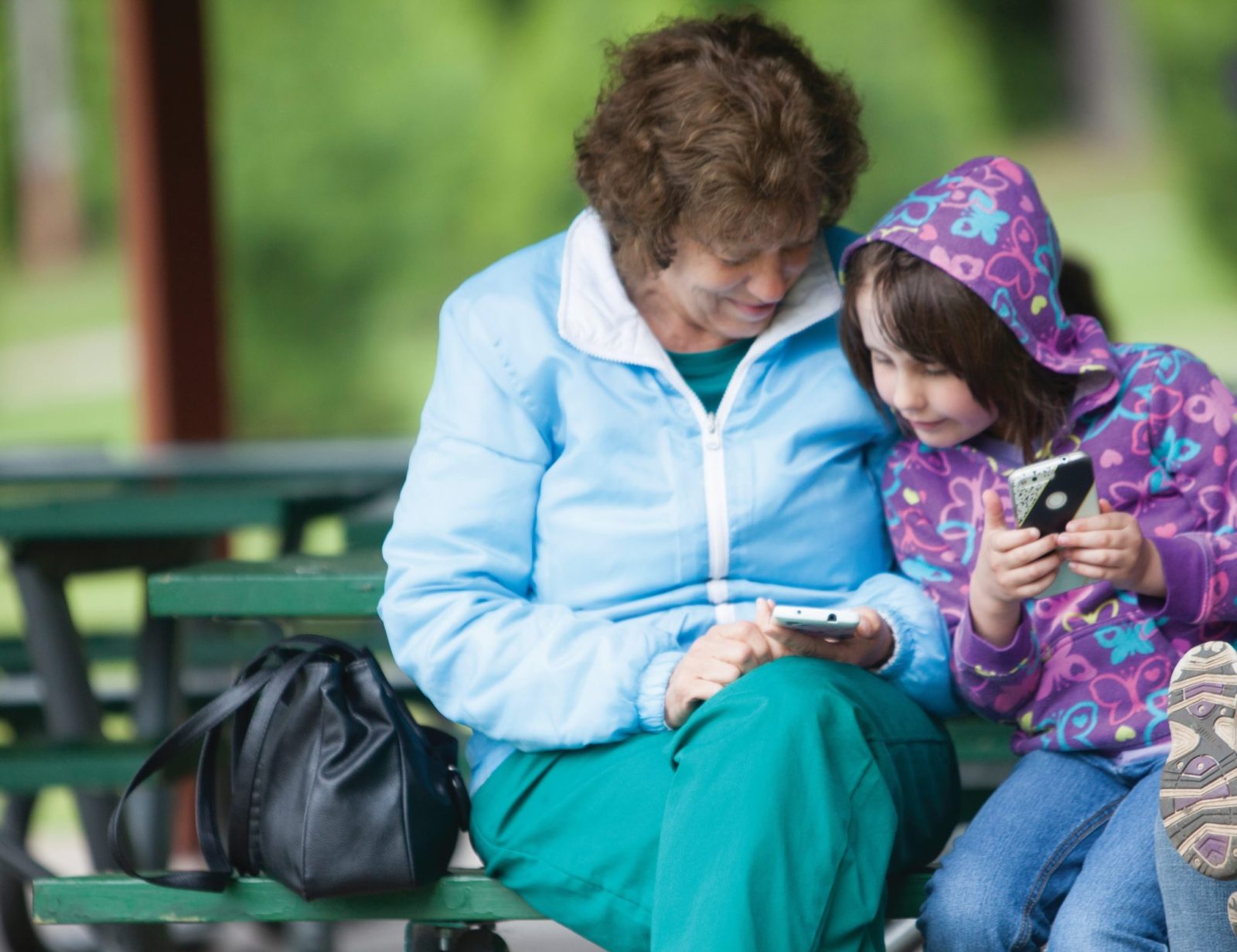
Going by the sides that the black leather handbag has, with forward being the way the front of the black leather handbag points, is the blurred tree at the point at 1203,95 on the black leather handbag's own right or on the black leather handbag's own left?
on the black leather handbag's own left

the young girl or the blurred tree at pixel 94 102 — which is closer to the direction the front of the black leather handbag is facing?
the young girl

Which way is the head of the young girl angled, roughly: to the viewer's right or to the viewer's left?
to the viewer's left

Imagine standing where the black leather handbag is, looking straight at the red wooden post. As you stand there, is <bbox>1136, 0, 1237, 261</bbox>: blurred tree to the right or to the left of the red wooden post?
right

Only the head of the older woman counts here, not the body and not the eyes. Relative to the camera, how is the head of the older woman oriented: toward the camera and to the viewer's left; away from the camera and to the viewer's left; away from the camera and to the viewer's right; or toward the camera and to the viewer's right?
toward the camera and to the viewer's right
